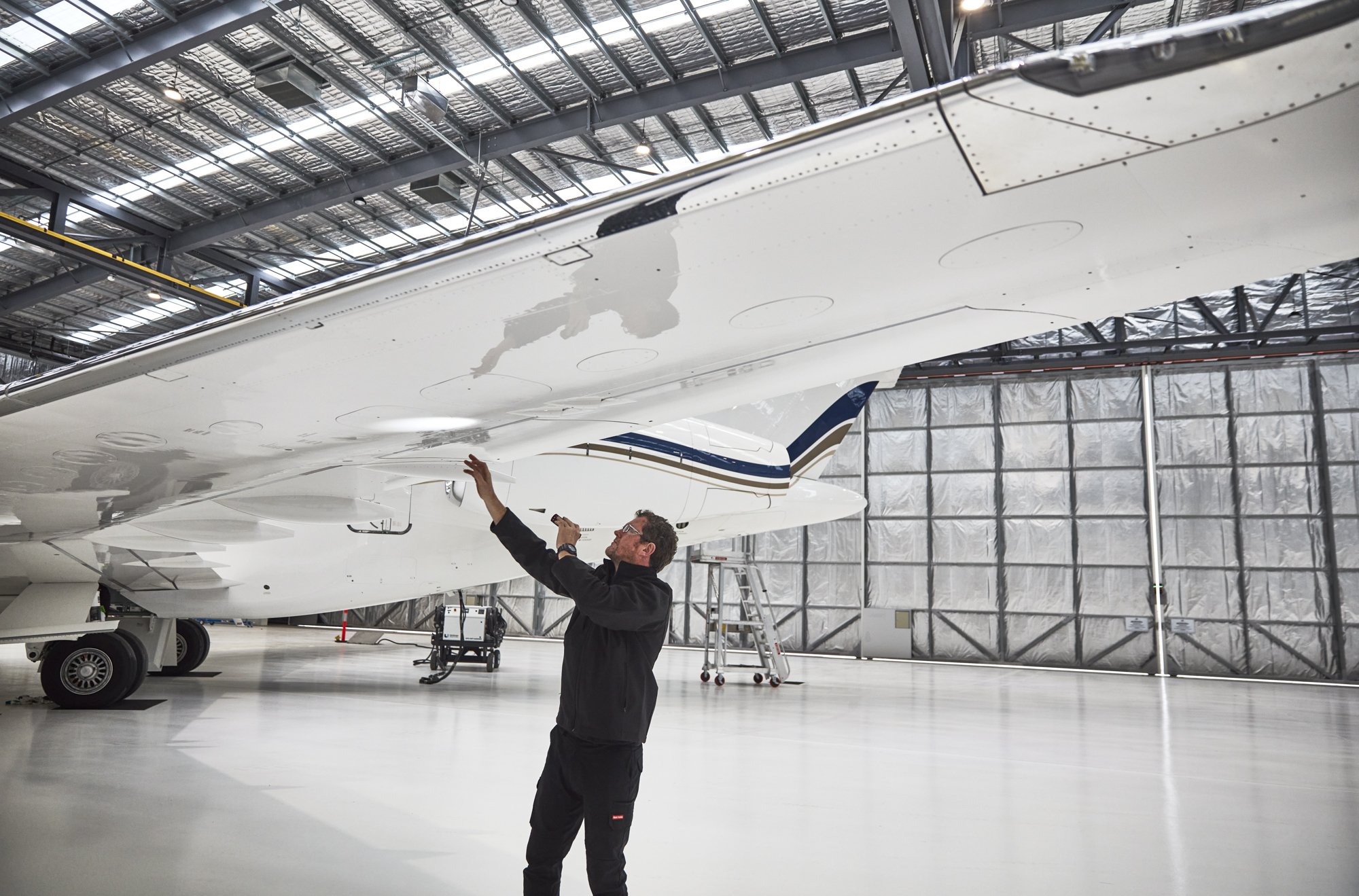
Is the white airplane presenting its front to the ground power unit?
no

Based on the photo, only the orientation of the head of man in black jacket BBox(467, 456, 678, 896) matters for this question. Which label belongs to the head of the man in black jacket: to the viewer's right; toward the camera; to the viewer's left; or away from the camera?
to the viewer's left
